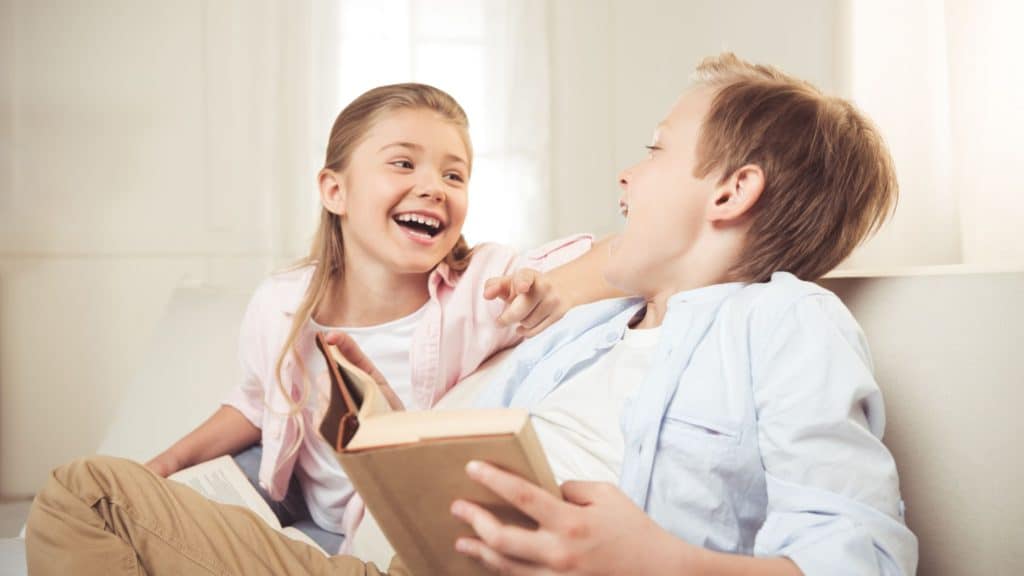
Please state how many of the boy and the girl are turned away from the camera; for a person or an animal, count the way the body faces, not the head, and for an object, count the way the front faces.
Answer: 0

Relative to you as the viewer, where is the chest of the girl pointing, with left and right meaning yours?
facing the viewer and to the right of the viewer

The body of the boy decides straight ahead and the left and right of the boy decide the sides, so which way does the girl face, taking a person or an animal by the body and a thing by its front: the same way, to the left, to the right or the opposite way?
to the left

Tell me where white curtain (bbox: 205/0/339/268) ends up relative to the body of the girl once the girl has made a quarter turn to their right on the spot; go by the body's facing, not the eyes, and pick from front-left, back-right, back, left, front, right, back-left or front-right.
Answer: back-right

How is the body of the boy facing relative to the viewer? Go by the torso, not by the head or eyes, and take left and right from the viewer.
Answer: facing the viewer and to the left of the viewer

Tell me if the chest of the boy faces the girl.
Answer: no

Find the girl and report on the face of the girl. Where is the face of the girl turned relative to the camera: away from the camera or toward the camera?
toward the camera

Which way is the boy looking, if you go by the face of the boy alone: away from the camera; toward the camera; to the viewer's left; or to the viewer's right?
to the viewer's left

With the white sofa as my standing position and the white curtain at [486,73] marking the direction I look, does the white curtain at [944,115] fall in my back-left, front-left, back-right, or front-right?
front-right

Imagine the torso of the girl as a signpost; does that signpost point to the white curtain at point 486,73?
no
